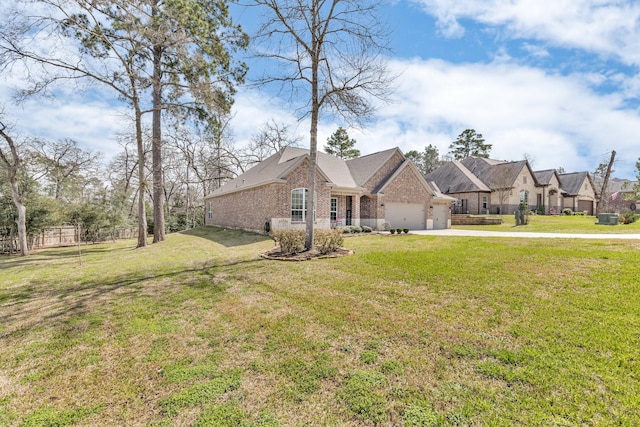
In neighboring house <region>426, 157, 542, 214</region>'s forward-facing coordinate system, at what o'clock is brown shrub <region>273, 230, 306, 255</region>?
The brown shrub is roughly at 2 o'clock from the neighboring house.

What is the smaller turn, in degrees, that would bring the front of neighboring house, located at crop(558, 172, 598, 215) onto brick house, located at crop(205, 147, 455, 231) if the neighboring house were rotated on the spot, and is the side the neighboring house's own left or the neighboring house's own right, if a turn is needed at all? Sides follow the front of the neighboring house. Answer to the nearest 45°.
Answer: approximately 45° to the neighboring house's own right

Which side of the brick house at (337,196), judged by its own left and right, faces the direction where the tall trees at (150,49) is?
right

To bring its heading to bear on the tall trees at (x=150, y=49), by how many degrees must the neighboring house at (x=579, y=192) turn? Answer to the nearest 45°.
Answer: approximately 45° to its right

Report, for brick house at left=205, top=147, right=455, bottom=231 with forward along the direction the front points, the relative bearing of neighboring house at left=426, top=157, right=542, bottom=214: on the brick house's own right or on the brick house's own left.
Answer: on the brick house's own left

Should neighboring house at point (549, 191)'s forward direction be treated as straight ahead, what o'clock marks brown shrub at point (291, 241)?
The brown shrub is roughly at 2 o'clock from the neighboring house.

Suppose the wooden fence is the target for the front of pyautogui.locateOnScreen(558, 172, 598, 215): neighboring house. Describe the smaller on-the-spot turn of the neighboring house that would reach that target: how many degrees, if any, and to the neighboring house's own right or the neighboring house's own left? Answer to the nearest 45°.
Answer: approximately 90° to the neighboring house's own right

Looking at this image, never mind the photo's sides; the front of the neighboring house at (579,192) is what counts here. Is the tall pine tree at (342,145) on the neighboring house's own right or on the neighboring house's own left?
on the neighboring house's own right

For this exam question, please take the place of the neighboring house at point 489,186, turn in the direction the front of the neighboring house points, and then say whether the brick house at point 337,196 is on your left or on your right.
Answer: on your right

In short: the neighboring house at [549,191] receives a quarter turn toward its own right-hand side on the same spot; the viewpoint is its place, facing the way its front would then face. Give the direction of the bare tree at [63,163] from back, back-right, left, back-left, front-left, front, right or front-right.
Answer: front

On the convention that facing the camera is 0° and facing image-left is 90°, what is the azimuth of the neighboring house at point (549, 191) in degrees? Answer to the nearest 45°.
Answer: approximately 315°

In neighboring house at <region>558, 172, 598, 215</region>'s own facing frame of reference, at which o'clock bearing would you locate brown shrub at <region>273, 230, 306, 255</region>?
The brown shrub is roughly at 2 o'clock from the neighboring house.
